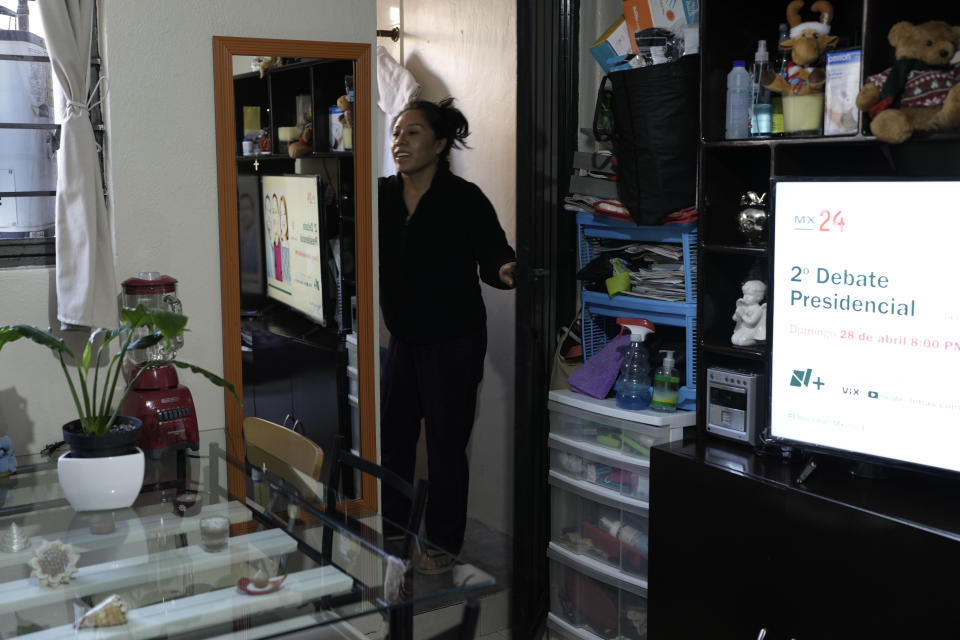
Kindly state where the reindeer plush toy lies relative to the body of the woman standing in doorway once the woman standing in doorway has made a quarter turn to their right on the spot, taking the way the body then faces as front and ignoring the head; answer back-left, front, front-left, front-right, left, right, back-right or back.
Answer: back

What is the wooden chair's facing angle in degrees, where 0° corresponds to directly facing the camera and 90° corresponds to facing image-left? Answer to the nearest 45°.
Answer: approximately 45°

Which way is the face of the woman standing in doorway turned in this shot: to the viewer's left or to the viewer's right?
to the viewer's left

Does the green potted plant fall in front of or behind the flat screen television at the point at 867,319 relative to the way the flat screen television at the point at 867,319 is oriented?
in front

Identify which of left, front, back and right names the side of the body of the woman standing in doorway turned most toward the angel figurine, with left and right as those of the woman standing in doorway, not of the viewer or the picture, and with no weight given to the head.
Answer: left

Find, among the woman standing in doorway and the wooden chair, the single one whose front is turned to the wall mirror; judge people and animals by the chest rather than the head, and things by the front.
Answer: the woman standing in doorway
